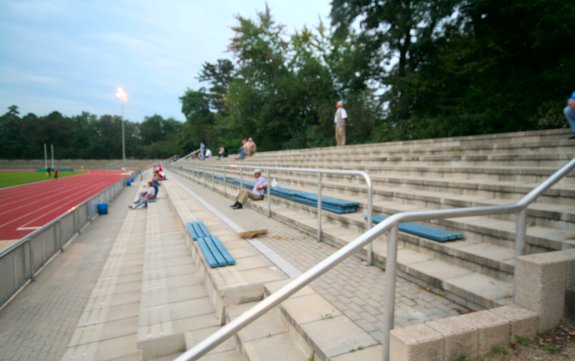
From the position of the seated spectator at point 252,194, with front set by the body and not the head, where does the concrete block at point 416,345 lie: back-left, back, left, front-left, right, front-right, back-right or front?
left

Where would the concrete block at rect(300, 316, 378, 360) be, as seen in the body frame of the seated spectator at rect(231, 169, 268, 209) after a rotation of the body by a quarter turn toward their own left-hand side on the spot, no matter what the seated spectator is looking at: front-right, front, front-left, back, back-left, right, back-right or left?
front

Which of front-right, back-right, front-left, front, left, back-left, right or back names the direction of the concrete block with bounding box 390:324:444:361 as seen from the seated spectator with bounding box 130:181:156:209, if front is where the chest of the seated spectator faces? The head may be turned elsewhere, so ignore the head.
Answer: left

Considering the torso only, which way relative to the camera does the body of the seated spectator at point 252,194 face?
to the viewer's left

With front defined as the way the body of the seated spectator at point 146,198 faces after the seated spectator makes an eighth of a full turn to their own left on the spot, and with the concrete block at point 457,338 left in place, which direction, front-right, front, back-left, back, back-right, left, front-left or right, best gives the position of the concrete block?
front-left

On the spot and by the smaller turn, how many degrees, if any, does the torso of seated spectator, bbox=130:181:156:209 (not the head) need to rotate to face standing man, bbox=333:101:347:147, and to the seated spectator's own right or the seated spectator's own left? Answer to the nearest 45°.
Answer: approximately 135° to the seated spectator's own left

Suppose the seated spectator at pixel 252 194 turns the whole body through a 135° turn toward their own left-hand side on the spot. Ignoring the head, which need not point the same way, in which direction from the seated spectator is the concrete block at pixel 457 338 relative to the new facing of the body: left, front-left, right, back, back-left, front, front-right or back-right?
front-right

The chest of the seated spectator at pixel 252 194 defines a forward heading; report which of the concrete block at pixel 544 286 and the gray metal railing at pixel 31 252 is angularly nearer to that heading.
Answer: the gray metal railing

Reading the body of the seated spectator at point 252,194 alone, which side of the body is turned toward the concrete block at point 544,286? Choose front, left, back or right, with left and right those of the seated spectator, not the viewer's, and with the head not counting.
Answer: left

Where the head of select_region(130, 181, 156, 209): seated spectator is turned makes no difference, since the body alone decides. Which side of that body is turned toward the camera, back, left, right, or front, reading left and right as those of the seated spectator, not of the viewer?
left

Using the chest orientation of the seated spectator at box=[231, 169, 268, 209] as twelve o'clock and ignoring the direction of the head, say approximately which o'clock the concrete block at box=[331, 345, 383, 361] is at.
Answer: The concrete block is roughly at 9 o'clock from the seated spectator.

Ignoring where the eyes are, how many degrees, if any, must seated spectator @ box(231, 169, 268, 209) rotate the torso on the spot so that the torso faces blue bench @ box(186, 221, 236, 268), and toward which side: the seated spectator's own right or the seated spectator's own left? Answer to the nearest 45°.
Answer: approximately 90° to the seated spectator's own left

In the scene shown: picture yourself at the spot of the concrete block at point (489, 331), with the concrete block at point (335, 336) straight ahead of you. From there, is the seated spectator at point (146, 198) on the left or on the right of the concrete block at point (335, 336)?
right

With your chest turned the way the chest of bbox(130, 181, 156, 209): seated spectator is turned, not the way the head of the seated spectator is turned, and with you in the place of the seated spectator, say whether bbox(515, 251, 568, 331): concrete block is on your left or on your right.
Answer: on your left

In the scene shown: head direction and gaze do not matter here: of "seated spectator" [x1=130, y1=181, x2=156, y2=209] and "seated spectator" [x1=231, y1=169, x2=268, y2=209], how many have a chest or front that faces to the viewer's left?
2
